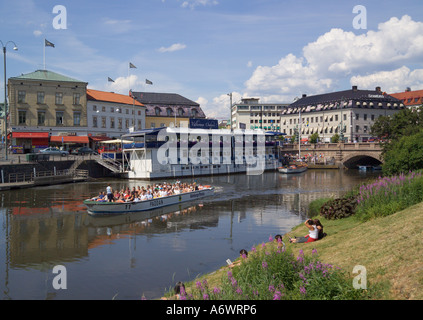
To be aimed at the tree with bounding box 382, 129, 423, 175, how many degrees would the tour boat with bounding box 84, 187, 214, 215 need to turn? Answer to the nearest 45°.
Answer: approximately 135° to its left

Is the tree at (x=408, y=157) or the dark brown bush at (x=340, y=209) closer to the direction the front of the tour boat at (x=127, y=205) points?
the dark brown bush

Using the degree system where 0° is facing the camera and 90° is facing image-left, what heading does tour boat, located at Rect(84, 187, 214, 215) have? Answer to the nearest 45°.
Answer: approximately 45°

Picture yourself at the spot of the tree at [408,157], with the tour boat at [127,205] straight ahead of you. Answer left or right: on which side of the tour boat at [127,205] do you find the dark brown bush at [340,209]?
left

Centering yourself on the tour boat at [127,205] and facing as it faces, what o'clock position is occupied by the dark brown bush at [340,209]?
The dark brown bush is roughly at 9 o'clock from the tour boat.
